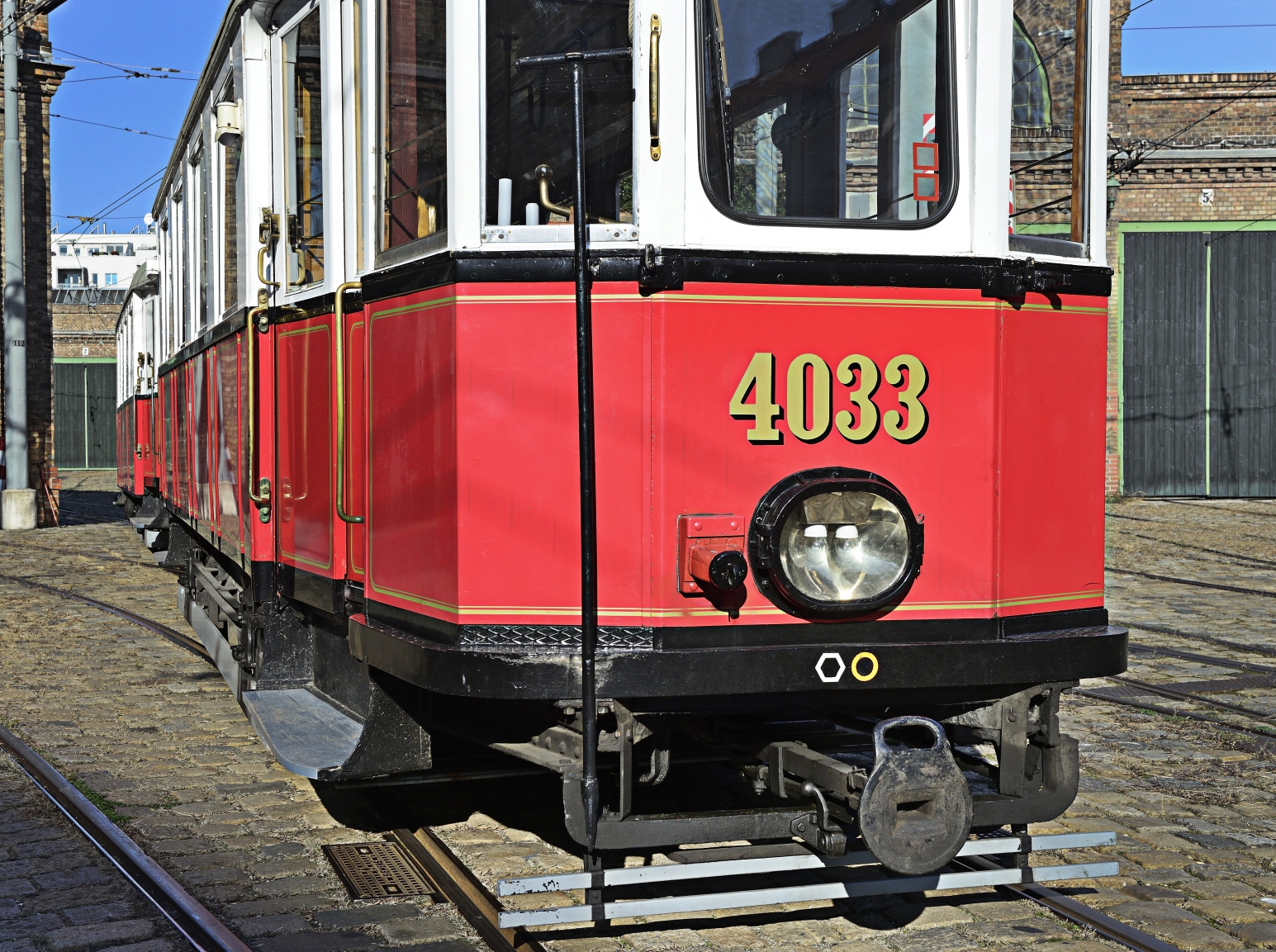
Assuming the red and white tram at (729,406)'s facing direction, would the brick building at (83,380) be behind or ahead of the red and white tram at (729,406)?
behind

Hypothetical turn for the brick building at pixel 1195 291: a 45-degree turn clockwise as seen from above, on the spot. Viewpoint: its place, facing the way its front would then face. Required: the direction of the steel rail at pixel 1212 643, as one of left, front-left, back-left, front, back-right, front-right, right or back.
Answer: front-left

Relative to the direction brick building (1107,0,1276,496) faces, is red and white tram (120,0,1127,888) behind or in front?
in front

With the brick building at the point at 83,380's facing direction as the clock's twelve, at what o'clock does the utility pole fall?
The utility pole is roughly at 12 o'clock from the brick building.

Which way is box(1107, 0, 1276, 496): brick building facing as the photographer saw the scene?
facing the viewer

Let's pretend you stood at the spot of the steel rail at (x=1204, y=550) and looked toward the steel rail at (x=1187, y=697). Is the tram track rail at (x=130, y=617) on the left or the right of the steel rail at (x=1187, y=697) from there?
right

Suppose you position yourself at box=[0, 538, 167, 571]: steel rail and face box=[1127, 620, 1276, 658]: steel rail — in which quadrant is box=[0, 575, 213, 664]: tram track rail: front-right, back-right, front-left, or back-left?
front-right

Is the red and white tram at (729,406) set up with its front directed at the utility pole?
no

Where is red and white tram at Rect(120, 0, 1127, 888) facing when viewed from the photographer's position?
facing the viewer and to the right of the viewer

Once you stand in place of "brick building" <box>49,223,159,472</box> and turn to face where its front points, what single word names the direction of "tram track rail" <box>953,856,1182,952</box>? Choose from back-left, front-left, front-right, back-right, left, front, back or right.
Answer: front

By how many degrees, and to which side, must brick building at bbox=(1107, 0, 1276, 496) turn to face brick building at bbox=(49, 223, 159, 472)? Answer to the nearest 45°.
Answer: approximately 90° to its right

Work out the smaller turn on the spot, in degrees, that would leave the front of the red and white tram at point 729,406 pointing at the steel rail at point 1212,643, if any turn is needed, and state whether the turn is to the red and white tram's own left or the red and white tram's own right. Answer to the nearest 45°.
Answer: approximately 90° to the red and white tram's own left

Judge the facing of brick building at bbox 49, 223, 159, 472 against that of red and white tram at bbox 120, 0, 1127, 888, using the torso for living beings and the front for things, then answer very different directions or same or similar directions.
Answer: same or similar directions

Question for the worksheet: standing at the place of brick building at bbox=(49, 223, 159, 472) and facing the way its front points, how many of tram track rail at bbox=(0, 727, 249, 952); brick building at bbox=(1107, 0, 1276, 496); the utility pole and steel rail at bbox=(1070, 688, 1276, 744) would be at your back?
0

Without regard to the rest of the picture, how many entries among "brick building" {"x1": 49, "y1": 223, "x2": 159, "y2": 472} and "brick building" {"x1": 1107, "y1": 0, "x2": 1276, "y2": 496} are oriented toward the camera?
2

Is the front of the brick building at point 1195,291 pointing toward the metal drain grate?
yes

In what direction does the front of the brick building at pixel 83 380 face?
toward the camera

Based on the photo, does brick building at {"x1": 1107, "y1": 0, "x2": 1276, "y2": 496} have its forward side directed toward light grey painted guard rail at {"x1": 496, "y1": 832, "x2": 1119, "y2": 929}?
yes

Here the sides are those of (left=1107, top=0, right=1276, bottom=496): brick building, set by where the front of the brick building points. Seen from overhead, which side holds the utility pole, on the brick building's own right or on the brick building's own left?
on the brick building's own right

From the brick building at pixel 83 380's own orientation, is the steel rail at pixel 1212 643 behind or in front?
in front
